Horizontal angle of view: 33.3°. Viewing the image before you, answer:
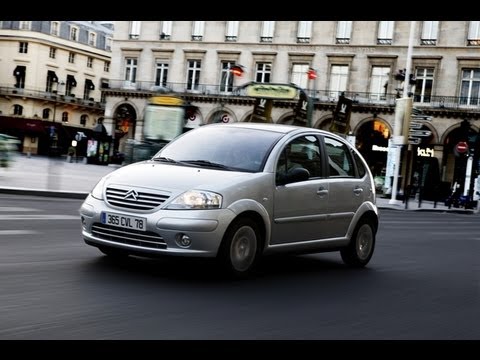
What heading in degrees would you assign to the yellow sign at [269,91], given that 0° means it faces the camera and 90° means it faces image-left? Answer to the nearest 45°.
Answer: approximately 0°

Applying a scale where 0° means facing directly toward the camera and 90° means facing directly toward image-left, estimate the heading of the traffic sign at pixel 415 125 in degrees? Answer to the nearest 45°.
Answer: approximately 0°

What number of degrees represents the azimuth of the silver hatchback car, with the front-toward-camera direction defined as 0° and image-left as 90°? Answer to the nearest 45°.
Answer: approximately 45°

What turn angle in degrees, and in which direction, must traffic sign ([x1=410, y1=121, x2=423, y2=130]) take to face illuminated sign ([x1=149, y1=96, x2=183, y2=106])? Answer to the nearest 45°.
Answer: approximately 45° to its right

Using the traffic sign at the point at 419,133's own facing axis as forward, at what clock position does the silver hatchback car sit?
The silver hatchback car is roughly at 12 o'clock from the traffic sign.
